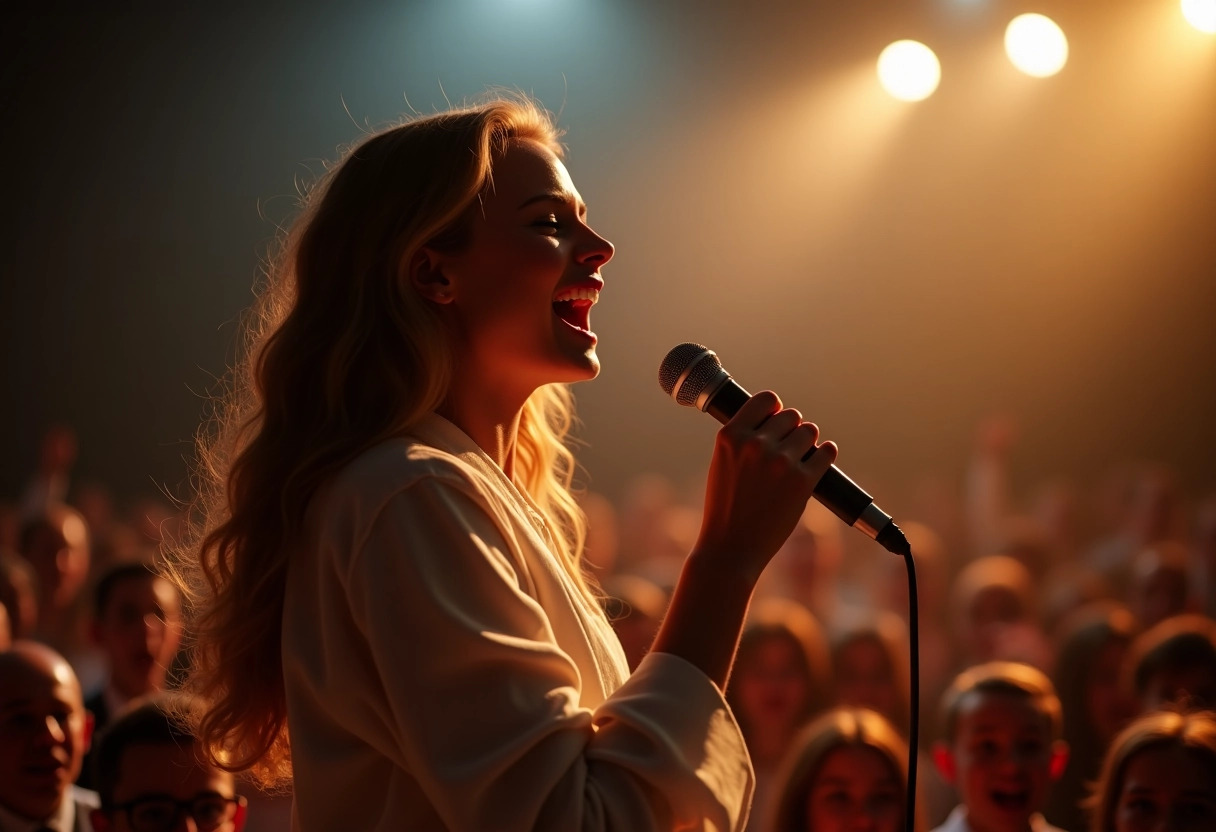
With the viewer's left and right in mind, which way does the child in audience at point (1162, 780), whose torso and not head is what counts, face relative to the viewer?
facing the viewer

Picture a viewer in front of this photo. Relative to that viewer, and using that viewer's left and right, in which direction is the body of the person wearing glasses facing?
facing the viewer and to the right of the viewer

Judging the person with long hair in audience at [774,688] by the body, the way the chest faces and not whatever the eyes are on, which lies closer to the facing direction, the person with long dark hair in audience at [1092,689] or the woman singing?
the woman singing

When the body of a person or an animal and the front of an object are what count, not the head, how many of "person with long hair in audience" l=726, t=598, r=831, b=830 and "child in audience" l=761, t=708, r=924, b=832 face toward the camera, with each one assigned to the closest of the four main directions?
2

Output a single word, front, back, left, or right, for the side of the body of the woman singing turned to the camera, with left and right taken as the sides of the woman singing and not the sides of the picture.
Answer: right

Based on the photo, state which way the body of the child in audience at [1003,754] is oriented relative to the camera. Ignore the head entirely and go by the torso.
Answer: toward the camera

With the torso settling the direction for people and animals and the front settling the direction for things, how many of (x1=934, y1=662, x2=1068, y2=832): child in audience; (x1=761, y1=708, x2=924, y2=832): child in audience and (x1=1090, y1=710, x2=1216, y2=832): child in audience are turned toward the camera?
3

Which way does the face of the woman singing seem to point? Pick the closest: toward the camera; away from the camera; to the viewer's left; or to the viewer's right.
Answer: to the viewer's right

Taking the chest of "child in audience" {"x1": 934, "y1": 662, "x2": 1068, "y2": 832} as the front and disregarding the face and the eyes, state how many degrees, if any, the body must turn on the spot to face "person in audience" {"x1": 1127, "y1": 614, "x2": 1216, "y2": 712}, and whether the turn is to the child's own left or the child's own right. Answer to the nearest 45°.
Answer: approximately 135° to the child's own left

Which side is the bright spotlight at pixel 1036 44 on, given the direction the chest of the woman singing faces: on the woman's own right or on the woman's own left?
on the woman's own left
